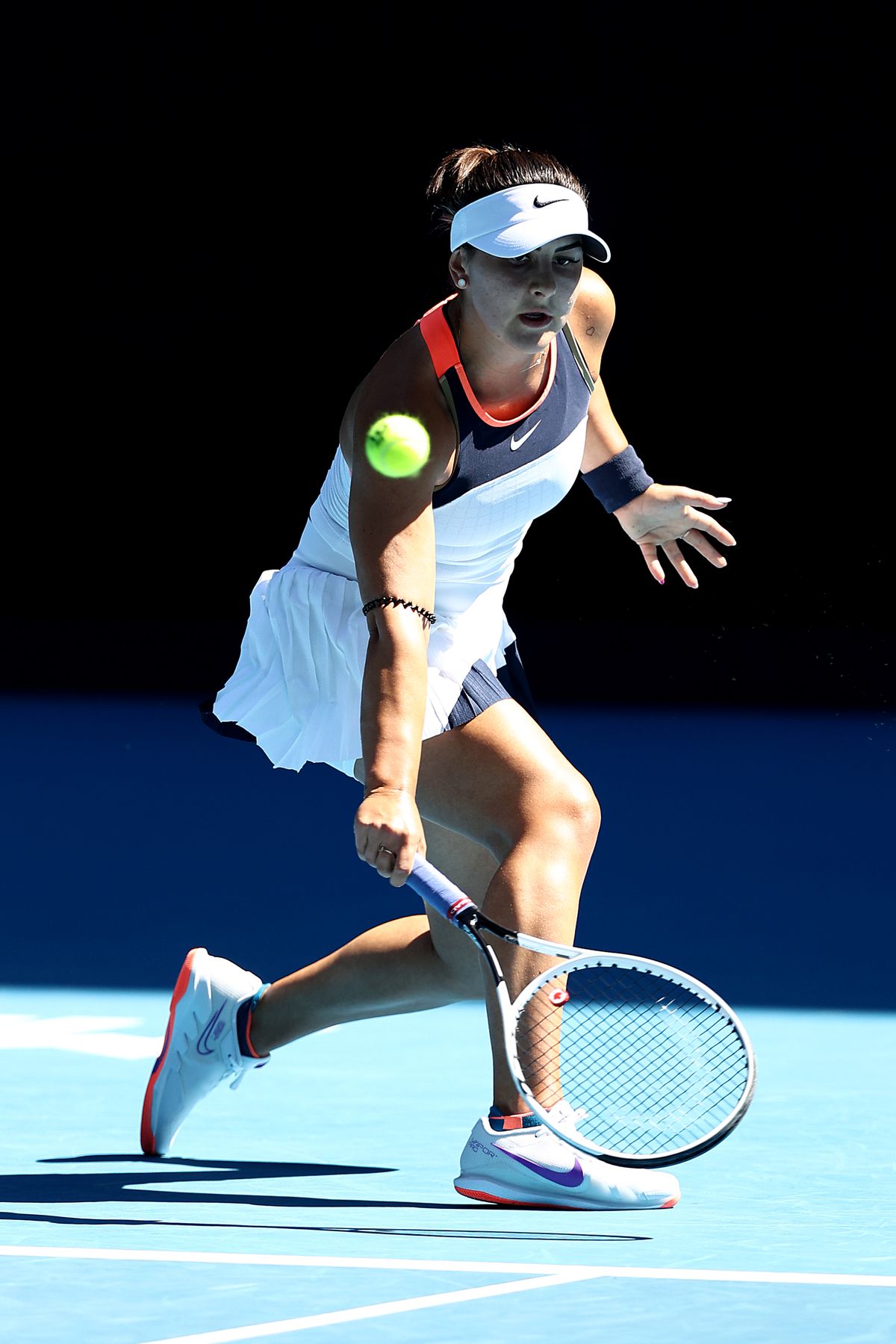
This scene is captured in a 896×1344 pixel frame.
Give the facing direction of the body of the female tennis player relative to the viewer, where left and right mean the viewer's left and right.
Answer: facing the viewer and to the right of the viewer
